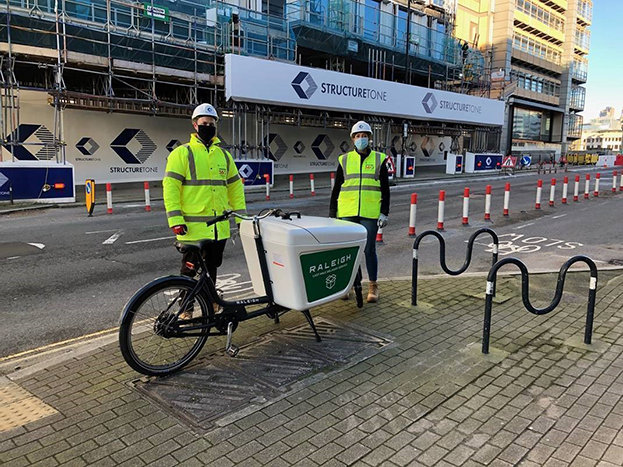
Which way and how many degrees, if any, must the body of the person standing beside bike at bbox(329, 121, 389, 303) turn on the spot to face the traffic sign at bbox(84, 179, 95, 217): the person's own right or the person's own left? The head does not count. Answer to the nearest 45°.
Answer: approximately 135° to the person's own right

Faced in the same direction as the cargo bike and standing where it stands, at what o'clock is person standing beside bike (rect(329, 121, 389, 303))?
The person standing beside bike is roughly at 12 o'clock from the cargo bike.

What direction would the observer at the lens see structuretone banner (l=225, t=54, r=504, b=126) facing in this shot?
facing the viewer and to the right of the viewer

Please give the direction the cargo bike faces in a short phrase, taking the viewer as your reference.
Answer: facing away from the viewer and to the right of the viewer

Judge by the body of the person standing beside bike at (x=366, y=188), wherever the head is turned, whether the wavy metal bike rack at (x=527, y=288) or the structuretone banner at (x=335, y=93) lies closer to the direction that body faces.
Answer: the wavy metal bike rack

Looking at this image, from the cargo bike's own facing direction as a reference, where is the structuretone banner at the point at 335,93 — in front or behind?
in front

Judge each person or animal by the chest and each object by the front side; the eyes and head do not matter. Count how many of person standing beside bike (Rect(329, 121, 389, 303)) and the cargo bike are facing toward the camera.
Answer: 1

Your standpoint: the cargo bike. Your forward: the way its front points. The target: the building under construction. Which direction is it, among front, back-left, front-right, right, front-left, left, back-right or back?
front-left

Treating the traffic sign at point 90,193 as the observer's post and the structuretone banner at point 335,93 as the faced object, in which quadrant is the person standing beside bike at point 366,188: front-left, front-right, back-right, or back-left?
back-right

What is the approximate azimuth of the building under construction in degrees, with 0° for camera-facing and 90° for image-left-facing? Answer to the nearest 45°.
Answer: approximately 315°
